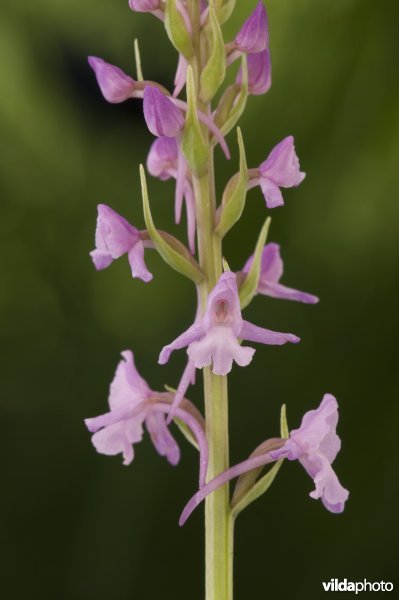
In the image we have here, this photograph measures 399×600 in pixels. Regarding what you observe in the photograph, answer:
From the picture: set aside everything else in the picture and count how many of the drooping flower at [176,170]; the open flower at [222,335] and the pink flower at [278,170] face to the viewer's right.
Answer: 1

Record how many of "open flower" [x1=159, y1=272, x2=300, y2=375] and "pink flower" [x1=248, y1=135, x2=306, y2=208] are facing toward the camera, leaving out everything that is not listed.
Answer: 1

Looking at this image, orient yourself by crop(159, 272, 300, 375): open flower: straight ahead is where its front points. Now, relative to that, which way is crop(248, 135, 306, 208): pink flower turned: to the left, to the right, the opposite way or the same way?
to the left

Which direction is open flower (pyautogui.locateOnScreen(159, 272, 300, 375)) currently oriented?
toward the camera

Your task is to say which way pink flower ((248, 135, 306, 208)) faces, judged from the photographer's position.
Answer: facing to the right of the viewer

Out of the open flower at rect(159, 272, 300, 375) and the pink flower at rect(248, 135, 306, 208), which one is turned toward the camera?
the open flower at rect(159, 272, 300, 375)

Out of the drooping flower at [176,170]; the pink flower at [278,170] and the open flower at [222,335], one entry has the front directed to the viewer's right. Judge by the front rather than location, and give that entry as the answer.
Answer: the pink flower at [278,170]
